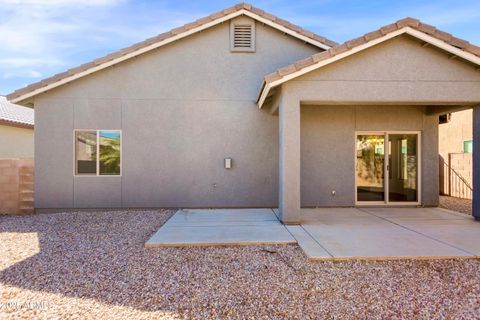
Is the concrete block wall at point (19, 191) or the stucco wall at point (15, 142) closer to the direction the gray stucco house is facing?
the stucco wall

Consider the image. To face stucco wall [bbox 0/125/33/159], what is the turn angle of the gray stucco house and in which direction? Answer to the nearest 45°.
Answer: approximately 45° to its left

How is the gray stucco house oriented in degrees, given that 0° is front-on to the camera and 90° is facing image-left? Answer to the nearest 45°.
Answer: approximately 180°

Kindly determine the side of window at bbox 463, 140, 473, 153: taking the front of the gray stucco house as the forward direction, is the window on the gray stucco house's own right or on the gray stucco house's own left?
on the gray stucco house's own right
